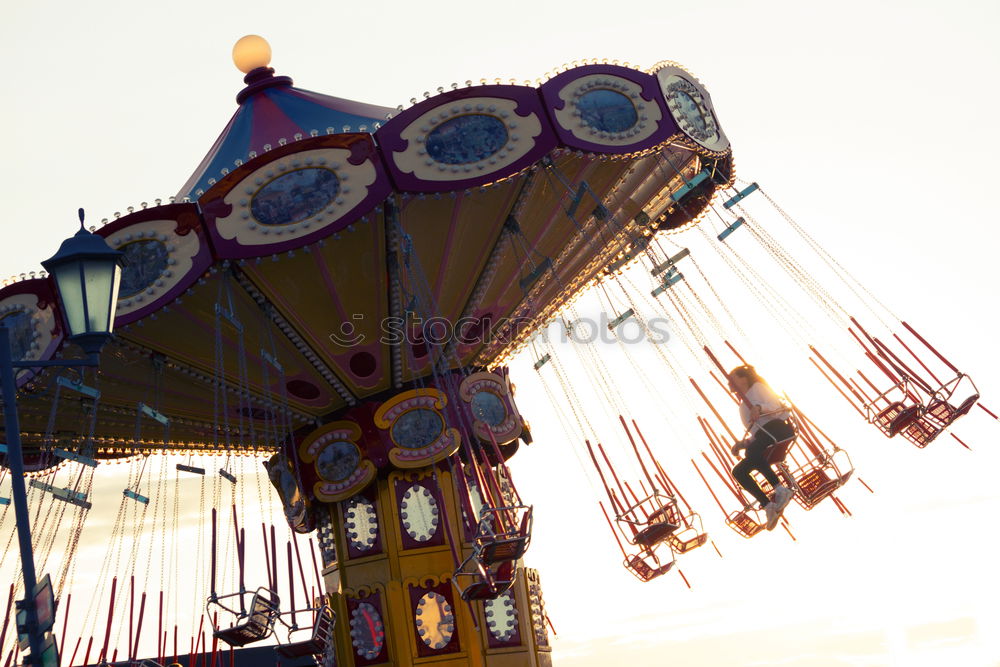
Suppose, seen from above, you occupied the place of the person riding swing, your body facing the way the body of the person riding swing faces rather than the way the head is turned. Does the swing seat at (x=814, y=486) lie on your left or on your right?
on your right
